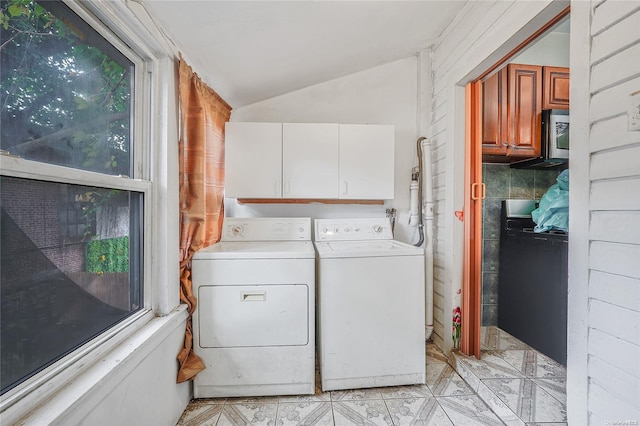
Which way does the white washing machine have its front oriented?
toward the camera

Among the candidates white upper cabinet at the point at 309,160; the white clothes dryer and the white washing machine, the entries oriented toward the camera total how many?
3

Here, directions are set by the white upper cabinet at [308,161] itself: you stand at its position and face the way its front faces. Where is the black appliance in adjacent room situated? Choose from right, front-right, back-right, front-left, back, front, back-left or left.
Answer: left

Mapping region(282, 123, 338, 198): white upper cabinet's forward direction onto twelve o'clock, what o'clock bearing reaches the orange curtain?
The orange curtain is roughly at 2 o'clock from the white upper cabinet.

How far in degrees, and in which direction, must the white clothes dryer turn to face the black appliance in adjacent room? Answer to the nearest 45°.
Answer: approximately 90° to its left

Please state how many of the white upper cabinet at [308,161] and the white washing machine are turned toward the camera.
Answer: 2

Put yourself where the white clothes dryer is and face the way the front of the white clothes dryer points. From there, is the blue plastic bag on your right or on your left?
on your left

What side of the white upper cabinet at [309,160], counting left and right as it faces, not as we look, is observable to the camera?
front

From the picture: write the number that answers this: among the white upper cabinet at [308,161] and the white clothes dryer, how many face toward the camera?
2

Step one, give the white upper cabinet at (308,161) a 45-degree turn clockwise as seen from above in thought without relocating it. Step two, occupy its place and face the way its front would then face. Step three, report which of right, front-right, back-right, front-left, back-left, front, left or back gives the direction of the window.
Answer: front

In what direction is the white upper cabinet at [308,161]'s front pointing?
toward the camera

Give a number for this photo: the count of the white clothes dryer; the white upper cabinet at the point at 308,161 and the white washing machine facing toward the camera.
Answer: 3
